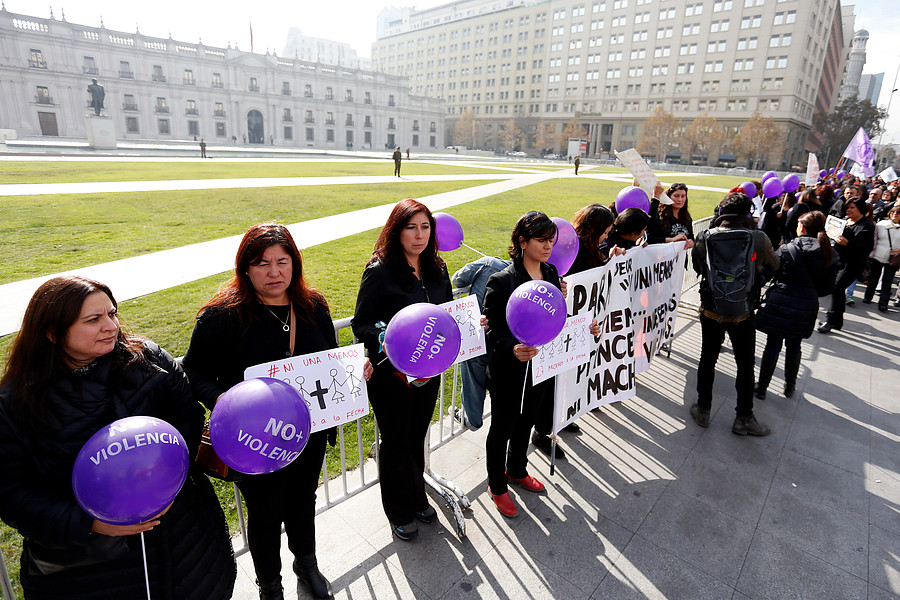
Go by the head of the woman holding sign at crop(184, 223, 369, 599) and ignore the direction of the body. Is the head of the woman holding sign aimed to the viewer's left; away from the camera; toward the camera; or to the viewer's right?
toward the camera

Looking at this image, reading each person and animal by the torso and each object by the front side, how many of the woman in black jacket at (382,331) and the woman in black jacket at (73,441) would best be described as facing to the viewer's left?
0

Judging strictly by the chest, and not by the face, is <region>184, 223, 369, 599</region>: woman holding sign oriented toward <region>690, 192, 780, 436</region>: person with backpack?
no

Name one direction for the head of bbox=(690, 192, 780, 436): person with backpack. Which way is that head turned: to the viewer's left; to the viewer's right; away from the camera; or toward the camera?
away from the camera

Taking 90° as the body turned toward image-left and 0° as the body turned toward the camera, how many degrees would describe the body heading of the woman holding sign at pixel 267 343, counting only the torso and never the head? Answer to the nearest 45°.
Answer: approximately 315°

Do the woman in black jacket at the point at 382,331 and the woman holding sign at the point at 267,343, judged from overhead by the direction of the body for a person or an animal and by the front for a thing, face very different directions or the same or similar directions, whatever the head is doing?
same or similar directions

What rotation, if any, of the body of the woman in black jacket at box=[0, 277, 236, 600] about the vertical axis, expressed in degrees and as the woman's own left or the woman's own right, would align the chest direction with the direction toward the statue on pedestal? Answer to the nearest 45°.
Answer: approximately 135° to the woman's own left

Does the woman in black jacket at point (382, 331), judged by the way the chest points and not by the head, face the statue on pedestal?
no

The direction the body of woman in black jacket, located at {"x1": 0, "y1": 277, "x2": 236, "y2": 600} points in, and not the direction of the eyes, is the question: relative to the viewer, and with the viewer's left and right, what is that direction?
facing the viewer and to the right of the viewer
